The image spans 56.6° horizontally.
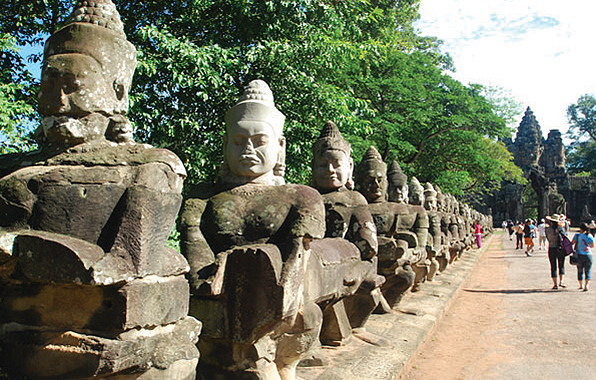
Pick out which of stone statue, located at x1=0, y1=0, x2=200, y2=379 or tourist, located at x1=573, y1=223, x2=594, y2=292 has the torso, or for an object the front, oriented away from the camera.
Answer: the tourist

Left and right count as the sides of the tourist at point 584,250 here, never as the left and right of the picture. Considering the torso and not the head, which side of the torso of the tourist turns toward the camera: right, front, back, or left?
back

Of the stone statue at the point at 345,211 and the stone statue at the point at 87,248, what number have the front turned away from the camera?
0

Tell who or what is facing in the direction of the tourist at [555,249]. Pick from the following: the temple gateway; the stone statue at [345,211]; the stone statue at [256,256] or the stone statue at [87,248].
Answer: the temple gateway

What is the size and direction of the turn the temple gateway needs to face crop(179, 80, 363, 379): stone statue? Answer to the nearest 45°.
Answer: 0° — it already faces it

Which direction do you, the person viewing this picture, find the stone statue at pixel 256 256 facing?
facing the viewer

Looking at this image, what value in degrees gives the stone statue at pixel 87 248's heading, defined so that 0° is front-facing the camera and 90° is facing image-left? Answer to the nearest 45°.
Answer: approximately 45°

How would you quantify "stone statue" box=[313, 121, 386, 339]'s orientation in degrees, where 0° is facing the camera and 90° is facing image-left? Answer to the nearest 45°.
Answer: approximately 0°

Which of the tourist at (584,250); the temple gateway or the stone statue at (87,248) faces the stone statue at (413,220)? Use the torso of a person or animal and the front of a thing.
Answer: the temple gateway
